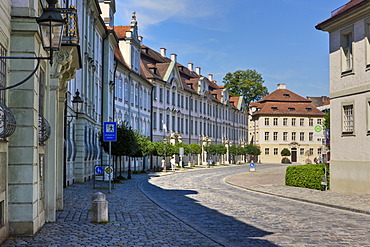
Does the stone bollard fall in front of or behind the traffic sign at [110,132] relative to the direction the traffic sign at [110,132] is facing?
in front

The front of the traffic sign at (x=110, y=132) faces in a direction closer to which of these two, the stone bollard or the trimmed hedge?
the stone bollard

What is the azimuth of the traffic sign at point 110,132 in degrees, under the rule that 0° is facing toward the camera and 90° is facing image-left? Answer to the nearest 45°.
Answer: approximately 0°

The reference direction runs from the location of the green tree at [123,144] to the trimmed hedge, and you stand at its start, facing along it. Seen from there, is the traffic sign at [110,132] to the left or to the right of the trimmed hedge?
right

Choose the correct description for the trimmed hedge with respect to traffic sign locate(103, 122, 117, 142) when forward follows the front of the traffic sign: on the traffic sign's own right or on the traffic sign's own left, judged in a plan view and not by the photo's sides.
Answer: on the traffic sign's own left

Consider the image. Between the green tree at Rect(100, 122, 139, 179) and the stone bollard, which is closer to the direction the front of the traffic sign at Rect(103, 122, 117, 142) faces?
the stone bollard

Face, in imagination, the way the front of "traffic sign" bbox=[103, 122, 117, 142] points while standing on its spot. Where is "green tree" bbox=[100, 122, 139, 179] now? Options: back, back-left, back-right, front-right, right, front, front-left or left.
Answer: back

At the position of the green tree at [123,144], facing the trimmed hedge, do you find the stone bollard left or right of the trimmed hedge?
right
